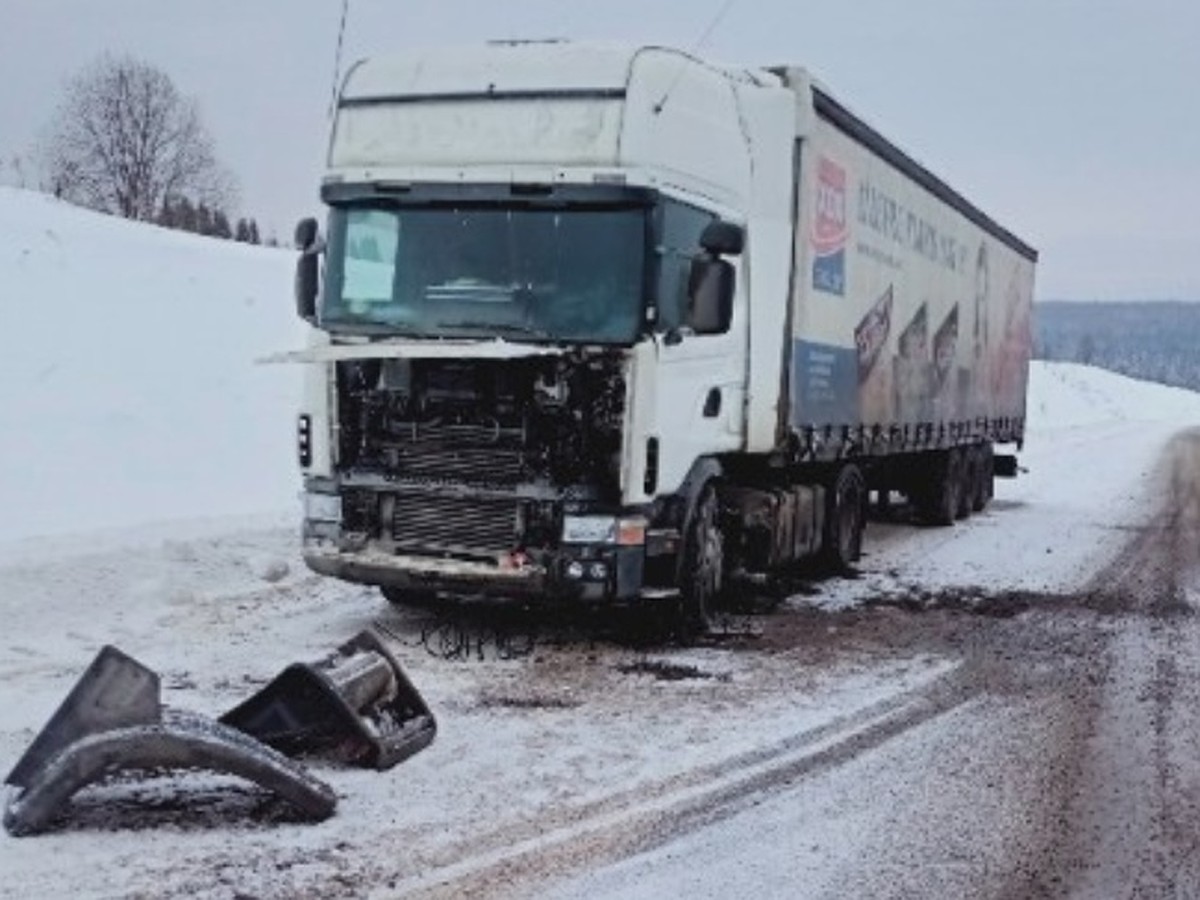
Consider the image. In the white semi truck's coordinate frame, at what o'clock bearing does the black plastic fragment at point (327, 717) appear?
The black plastic fragment is roughly at 11 o'clock from the white semi truck.

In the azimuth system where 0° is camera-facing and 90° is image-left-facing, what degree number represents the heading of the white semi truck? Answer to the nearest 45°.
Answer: approximately 45°

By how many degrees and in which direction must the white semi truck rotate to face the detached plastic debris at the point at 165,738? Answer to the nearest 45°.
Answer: approximately 45° to its left
